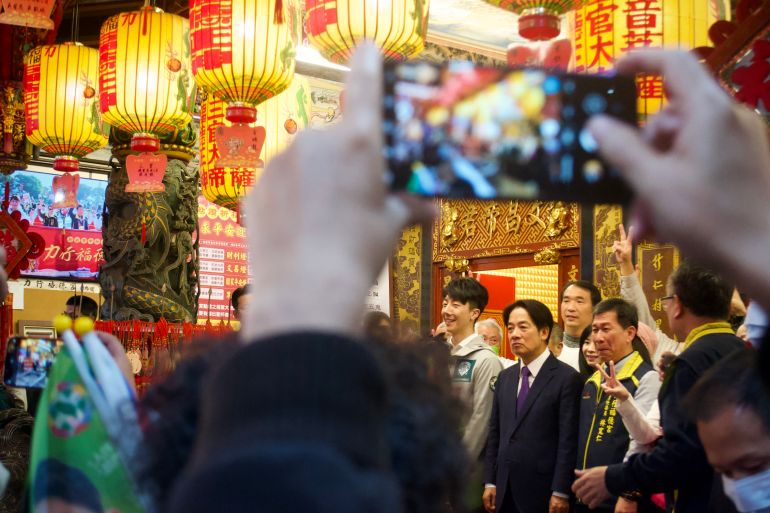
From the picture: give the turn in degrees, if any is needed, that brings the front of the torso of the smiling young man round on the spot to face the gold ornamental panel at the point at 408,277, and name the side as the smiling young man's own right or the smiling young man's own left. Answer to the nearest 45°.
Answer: approximately 135° to the smiling young man's own right

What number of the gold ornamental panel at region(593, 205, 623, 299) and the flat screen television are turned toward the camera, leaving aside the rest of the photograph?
2

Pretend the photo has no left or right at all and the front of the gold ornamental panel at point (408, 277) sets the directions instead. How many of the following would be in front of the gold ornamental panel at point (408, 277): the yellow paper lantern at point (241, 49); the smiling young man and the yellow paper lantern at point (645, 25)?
3

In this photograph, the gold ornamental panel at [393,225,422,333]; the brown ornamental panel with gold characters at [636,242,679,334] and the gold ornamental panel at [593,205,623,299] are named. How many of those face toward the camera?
3

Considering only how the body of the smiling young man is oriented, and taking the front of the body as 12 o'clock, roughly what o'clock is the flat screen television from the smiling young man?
The flat screen television is roughly at 3 o'clock from the smiling young man.

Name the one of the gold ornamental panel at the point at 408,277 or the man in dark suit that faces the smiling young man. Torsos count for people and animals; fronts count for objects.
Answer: the gold ornamental panel

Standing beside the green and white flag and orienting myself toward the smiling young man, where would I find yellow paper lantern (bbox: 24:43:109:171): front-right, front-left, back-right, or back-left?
front-left

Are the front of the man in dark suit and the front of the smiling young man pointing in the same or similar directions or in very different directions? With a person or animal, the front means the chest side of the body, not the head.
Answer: same or similar directions

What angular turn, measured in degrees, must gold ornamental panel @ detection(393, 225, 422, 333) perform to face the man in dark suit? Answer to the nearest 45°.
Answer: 0° — it already faces them

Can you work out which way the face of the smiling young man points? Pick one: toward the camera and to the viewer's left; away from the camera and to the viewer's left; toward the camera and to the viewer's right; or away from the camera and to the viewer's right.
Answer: toward the camera and to the viewer's left

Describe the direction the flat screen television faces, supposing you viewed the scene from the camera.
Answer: facing the viewer

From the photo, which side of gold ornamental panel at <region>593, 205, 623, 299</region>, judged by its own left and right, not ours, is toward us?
front

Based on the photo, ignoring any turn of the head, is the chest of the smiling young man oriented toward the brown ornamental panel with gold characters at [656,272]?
no

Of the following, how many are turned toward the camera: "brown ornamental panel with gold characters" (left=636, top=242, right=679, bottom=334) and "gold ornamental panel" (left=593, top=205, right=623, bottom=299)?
2

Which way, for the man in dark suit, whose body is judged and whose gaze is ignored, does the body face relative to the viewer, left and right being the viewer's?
facing the viewer and to the left of the viewer

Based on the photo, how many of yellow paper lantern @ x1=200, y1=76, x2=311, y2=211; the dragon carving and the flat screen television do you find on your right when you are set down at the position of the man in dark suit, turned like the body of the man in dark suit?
3

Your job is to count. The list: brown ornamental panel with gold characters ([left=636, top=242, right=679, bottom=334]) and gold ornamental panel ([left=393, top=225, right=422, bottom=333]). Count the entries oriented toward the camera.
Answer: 2

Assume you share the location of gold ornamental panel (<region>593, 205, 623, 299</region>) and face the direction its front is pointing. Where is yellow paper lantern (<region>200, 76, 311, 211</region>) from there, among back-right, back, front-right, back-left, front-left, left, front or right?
front-right
